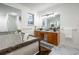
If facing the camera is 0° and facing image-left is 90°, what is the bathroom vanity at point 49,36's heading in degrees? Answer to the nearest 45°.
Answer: approximately 45°
